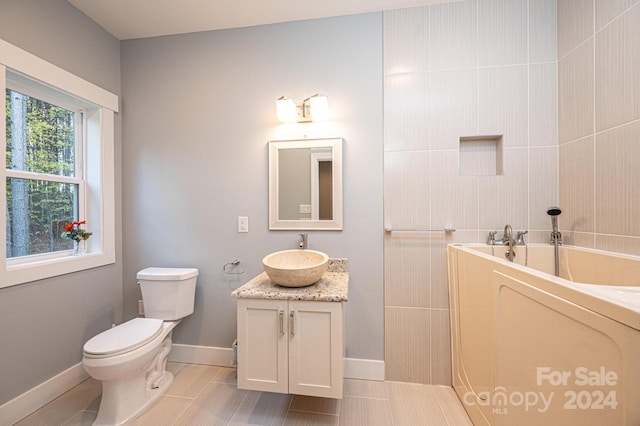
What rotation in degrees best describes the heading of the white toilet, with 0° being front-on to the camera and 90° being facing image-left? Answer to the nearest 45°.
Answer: approximately 45°

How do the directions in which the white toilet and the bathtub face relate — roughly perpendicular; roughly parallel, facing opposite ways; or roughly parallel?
roughly perpendicular

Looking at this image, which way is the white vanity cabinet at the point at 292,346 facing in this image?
toward the camera

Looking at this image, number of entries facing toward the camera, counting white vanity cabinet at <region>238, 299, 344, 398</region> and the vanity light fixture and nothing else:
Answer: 2

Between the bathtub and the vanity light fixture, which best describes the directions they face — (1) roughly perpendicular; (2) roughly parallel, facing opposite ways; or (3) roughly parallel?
roughly perpendicular

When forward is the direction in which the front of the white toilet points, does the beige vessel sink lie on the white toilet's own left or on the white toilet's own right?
on the white toilet's own left

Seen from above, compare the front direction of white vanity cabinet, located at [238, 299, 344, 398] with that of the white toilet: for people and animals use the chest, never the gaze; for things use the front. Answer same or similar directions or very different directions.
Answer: same or similar directions

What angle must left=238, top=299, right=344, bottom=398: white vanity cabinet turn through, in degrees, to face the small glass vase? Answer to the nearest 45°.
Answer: approximately 135° to its right

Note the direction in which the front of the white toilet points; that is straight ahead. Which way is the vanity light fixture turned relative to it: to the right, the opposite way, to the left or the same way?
the same way

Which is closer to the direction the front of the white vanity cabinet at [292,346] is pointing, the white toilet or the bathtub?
the bathtub

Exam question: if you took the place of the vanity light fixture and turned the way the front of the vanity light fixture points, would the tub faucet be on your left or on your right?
on your left

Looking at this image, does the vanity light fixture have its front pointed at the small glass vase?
no
